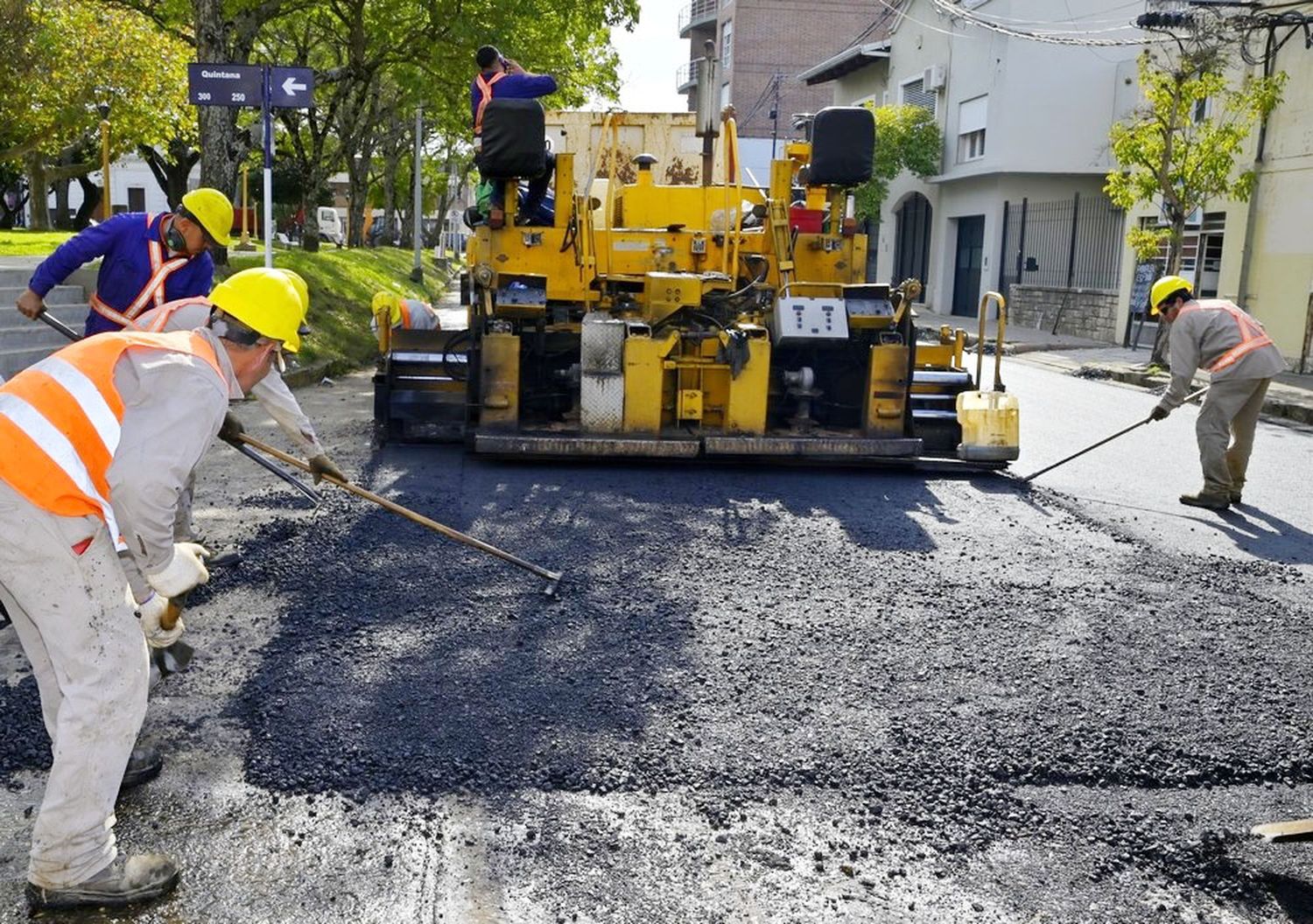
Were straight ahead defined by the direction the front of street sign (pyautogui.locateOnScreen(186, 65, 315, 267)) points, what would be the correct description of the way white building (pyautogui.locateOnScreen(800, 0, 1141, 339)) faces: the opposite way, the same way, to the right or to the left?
to the right

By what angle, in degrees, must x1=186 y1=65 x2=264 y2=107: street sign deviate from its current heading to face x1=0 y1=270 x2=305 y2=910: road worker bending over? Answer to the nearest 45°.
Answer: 0° — it already faces them

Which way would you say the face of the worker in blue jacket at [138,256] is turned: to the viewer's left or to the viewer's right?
to the viewer's right

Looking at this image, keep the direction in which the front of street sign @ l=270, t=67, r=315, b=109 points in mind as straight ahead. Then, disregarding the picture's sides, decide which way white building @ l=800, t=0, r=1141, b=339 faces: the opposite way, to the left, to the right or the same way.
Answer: to the right

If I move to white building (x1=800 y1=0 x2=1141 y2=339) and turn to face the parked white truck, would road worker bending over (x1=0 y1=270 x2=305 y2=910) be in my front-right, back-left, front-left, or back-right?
back-left

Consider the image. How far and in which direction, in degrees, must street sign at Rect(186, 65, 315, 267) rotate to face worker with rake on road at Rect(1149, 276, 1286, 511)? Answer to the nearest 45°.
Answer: approximately 45° to its left

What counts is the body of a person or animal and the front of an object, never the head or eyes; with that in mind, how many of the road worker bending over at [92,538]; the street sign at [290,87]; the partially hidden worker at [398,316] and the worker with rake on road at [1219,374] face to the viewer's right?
1

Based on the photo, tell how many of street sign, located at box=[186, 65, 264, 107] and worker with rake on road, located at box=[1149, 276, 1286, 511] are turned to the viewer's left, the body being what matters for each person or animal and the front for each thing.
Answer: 1

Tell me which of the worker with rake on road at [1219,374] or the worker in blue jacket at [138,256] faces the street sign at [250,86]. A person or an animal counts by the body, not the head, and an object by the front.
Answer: the worker with rake on road

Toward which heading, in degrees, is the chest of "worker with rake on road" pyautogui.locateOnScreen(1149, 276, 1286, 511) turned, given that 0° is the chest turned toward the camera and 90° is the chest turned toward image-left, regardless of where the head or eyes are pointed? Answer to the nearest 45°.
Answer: approximately 90°
